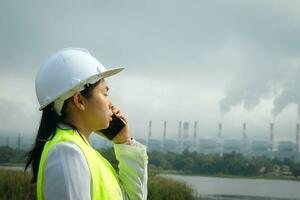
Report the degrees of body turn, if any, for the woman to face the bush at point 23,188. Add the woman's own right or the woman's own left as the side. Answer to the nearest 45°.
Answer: approximately 90° to the woman's own left

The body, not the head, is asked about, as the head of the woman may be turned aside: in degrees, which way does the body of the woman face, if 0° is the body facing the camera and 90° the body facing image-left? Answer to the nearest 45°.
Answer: approximately 270°

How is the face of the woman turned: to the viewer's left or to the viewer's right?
to the viewer's right

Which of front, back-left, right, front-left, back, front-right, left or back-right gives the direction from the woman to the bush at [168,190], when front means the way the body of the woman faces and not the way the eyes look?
left
